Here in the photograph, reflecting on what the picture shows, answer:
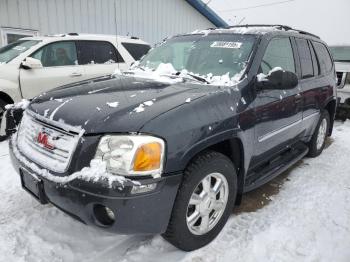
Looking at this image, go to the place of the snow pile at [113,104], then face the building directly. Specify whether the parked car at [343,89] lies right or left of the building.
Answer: right

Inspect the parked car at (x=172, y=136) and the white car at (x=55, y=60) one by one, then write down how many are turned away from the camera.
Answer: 0

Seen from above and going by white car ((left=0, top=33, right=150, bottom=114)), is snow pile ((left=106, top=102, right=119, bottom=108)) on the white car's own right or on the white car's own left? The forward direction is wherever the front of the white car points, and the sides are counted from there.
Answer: on the white car's own left

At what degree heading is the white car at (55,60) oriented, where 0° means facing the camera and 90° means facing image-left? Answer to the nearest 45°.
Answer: approximately 45°

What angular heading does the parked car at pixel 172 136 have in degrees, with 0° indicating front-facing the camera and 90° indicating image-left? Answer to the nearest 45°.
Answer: approximately 45°

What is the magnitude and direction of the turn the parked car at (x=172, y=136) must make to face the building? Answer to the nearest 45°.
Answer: approximately 135° to its right

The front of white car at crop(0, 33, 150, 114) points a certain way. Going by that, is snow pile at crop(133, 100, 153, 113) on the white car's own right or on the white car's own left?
on the white car's own left

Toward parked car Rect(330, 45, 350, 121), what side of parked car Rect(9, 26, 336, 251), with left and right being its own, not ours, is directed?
back
